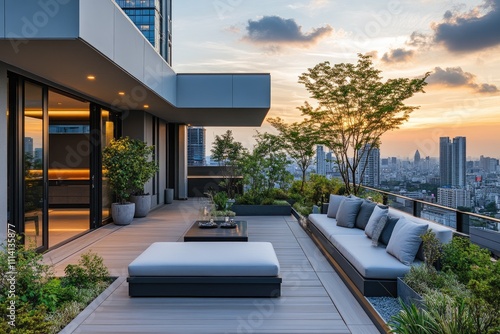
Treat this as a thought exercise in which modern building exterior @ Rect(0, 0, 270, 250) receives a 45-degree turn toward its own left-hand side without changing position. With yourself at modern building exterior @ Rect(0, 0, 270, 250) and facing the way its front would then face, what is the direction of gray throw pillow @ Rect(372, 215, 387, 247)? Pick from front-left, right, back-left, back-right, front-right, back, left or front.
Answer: right

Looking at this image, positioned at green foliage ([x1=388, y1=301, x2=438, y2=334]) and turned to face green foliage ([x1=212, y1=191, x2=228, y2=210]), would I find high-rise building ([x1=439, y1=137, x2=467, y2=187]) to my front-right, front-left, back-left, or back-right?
front-right

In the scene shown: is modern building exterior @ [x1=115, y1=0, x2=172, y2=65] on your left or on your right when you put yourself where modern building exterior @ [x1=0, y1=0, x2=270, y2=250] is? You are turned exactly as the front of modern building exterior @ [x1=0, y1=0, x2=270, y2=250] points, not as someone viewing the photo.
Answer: on your left

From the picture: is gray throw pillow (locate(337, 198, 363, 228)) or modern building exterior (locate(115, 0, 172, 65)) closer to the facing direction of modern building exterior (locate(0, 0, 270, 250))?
the gray throw pillow

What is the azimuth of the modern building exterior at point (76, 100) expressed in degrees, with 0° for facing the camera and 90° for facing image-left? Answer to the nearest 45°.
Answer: approximately 270°

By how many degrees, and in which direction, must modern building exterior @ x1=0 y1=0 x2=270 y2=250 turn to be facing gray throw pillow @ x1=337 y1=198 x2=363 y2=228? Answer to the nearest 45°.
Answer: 0° — it already faces it

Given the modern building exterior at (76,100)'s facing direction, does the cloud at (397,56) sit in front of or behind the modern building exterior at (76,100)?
in front

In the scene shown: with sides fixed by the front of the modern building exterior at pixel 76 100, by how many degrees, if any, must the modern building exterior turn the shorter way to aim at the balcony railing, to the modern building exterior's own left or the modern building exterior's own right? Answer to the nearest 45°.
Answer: approximately 45° to the modern building exterior's own right

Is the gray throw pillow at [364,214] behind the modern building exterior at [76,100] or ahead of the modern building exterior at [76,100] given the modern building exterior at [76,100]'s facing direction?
ahead

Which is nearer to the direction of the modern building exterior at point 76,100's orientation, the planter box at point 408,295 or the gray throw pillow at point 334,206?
the gray throw pillow

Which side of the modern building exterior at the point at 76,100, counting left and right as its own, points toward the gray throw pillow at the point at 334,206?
front

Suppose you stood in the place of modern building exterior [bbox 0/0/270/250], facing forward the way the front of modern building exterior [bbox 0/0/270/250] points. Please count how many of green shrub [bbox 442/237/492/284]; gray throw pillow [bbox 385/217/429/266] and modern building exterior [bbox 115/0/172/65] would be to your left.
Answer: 1
